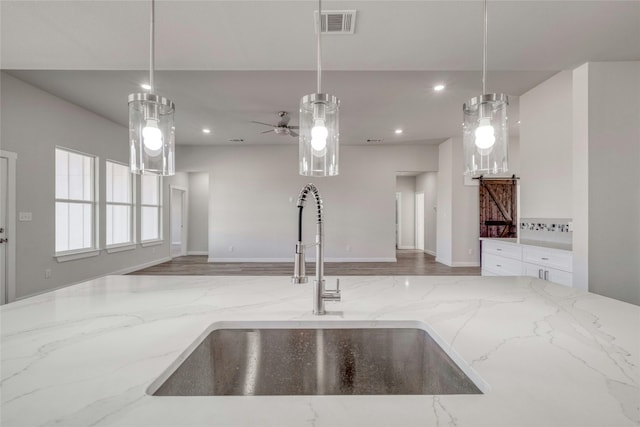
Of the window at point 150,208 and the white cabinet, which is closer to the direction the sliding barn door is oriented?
the white cabinet

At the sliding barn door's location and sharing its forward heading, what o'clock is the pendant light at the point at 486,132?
The pendant light is roughly at 12 o'clock from the sliding barn door.

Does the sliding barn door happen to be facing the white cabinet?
yes

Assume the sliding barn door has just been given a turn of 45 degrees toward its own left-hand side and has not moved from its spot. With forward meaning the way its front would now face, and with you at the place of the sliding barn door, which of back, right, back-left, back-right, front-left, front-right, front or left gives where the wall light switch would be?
right

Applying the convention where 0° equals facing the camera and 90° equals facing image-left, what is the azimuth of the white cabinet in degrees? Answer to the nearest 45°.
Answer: approximately 45°

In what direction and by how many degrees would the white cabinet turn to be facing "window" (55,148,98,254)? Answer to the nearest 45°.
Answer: approximately 45° to its right

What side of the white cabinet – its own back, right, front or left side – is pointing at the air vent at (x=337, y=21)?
front

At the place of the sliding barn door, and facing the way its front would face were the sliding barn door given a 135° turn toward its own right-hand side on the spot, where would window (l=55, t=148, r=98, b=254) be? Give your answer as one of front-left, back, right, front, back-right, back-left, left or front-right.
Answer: left

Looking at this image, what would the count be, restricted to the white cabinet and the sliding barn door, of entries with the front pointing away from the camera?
0

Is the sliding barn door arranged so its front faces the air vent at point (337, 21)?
yes

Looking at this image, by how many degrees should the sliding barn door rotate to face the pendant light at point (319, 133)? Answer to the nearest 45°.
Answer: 0° — it already faces it

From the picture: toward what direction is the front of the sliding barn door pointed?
toward the camera
